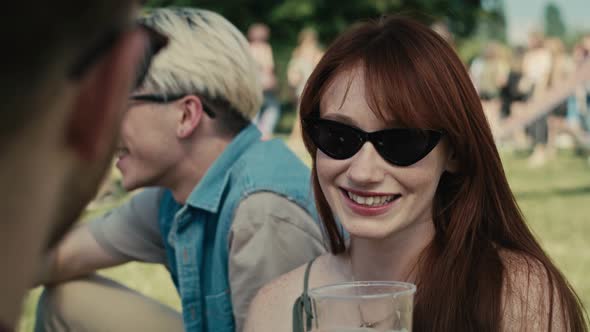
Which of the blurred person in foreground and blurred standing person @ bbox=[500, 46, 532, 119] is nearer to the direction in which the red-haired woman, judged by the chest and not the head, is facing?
the blurred person in foreground

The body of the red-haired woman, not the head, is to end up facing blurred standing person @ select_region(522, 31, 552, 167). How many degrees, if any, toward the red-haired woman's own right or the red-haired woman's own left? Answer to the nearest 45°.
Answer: approximately 135° to the red-haired woman's own right

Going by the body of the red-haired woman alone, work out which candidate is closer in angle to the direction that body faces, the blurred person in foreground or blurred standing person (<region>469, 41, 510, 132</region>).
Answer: the blurred person in foreground

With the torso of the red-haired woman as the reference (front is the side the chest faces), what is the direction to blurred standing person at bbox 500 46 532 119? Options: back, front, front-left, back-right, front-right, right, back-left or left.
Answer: back-right

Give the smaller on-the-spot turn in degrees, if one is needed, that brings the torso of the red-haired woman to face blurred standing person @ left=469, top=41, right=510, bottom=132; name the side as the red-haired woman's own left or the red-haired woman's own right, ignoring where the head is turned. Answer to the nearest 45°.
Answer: approximately 135° to the red-haired woman's own right

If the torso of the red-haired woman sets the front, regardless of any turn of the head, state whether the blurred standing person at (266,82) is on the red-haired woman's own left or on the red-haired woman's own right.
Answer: on the red-haired woman's own right

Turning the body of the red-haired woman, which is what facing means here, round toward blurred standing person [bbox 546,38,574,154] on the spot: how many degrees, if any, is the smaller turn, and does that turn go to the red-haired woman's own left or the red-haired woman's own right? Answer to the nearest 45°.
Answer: approximately 135° to the red-haired woman's own right

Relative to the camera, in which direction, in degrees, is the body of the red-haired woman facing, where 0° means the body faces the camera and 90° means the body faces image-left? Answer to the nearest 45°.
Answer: approximately 45°
